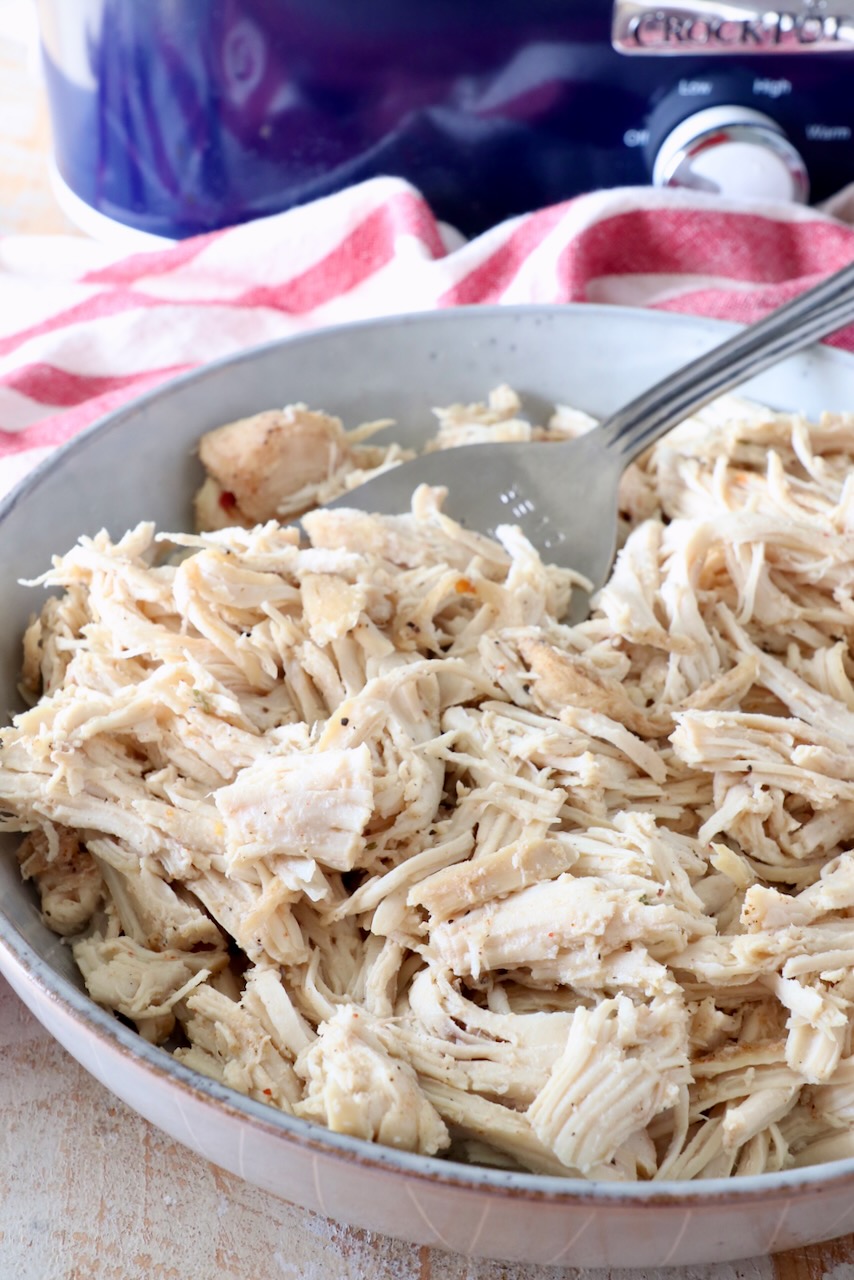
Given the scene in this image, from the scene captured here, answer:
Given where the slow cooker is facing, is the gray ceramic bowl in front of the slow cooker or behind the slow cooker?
in front

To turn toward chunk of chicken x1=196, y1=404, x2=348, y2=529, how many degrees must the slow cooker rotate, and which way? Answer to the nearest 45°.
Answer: approximately 45° to its right

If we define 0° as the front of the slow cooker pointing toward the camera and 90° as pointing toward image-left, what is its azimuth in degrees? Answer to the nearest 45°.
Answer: approximately 0°

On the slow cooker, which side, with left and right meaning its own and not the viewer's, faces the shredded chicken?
front
